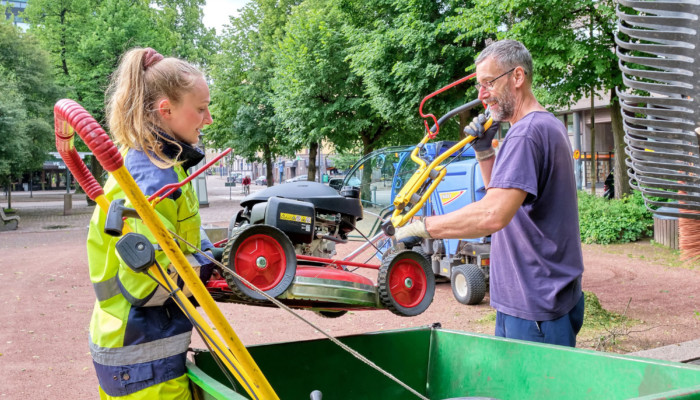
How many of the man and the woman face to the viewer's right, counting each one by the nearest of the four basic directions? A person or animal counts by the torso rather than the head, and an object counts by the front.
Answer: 1

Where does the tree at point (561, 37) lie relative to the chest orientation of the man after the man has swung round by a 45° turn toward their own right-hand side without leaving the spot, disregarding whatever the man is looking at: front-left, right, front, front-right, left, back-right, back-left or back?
front-right

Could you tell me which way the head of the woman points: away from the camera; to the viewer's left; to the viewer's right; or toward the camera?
to the viewer's right

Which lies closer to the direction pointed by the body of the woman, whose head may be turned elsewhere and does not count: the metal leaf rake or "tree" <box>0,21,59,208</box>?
the metal leaf rake

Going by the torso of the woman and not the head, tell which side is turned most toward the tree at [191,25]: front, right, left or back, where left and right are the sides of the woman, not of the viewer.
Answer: left

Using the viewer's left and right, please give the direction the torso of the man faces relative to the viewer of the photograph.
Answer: facing to the left of the viewer

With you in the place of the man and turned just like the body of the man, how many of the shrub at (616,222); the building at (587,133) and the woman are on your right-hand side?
2

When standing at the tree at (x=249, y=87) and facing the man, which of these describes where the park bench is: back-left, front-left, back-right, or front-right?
front-right

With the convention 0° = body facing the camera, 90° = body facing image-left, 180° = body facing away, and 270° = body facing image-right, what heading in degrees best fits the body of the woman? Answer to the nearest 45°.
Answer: approximately 270°

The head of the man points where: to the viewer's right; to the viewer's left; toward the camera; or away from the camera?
to the viewer's left

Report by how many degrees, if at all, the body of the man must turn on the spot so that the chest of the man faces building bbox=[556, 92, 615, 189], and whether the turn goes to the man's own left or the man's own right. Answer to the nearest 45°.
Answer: approximately 90° to the man's own right

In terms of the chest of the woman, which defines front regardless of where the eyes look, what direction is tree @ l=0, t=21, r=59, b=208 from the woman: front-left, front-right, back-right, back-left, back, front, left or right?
left

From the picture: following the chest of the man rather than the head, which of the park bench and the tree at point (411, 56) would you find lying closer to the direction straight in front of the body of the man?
the park bench
